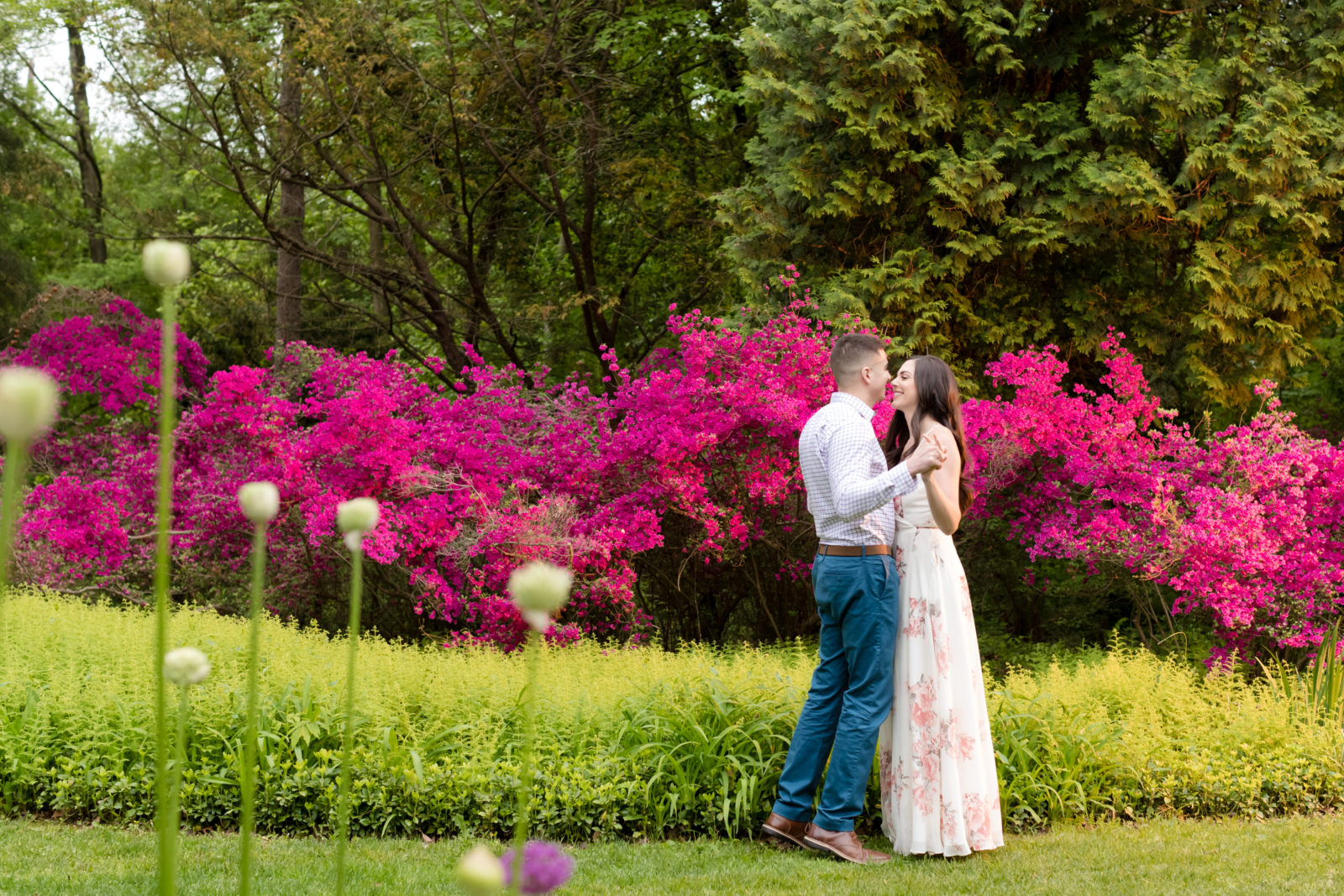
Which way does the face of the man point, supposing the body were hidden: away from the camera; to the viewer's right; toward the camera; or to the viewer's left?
to the viewer's right

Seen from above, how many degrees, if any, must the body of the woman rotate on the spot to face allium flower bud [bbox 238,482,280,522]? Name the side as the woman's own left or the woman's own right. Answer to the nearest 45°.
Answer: approximately 90° to the woman's own left

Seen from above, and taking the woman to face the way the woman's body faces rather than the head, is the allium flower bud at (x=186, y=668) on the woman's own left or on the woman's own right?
on the woman's own left

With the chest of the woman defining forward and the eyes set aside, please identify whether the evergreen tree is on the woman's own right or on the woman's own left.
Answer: on the woman's own right

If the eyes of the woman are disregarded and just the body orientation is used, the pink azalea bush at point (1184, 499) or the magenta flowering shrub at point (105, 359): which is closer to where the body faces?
the magenta flowering shrub

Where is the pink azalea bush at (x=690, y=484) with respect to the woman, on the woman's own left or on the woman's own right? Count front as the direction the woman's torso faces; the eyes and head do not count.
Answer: on the woman's own right

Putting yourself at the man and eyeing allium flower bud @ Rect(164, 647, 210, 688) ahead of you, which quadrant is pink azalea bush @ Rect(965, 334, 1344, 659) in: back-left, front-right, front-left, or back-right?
back-left

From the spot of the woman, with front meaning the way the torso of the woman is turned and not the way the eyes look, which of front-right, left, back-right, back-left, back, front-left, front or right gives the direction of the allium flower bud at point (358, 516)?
left

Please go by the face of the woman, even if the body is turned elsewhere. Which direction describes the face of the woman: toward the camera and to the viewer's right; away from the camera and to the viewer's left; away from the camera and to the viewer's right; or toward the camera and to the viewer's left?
toward the camera and to the viewer's left

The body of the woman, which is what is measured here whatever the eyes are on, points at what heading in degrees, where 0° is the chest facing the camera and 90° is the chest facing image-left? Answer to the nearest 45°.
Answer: approximately 90°
